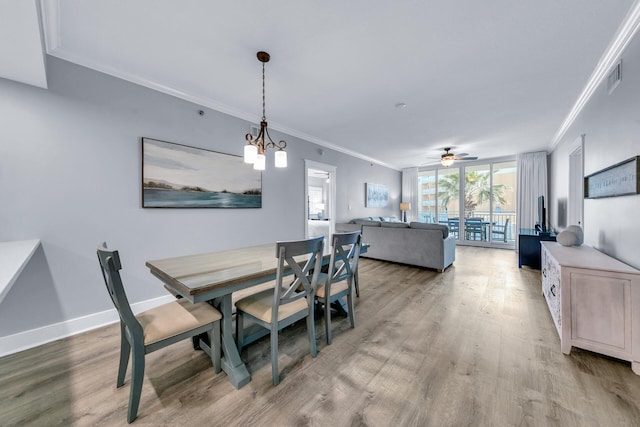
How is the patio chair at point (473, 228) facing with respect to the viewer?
away from the camera

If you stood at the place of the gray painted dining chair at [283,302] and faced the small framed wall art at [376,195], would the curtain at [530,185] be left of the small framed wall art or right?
right

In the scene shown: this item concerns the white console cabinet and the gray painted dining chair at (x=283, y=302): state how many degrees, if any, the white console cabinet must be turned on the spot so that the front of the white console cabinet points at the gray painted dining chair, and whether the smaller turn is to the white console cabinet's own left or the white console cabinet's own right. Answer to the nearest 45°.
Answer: approximately 45° to the white console cabinet's own left

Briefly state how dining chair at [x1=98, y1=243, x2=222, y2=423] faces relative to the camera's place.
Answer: facing away from the viewer and to the right of the viewer

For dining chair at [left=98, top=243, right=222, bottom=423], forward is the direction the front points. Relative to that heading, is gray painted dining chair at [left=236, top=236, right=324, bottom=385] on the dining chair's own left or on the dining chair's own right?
on the dining chair's own right

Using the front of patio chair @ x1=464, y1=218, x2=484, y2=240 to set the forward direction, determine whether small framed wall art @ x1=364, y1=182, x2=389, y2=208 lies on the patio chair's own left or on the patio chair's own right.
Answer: on the patio chair's own left

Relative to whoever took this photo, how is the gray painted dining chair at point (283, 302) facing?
facing away from the viewer and to the left of the viewer

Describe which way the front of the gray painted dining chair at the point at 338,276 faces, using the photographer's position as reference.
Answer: facing away from the viewer and to the left of the viewer

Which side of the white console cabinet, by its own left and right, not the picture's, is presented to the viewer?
left
